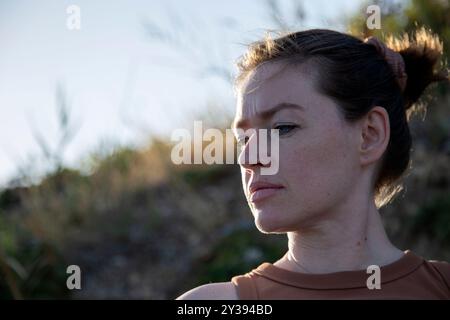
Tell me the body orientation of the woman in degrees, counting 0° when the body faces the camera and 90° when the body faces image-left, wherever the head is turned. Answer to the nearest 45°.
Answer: approximately 45°
